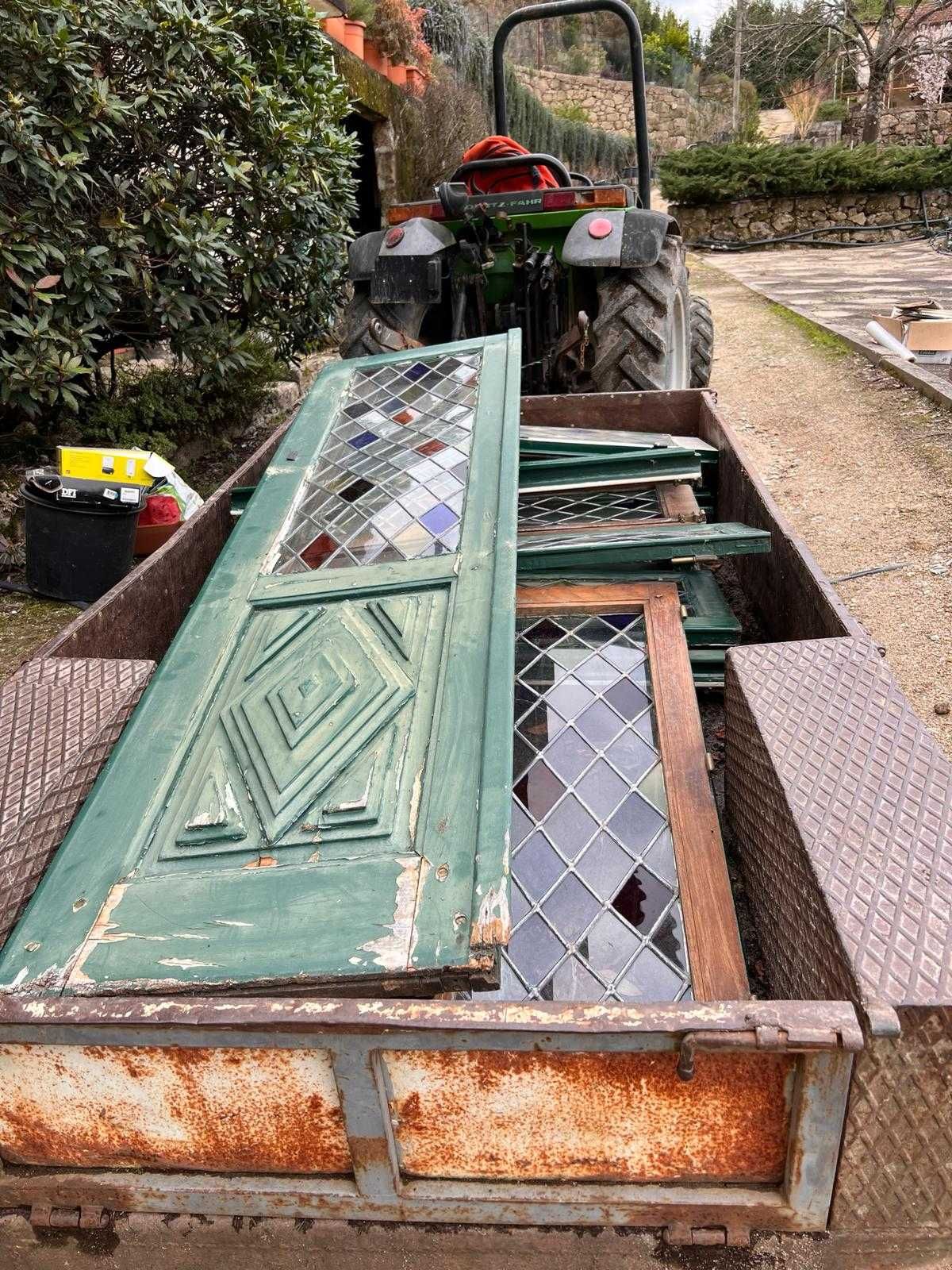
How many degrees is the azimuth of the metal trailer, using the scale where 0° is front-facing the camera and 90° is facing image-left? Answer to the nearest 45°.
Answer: approximately 180°

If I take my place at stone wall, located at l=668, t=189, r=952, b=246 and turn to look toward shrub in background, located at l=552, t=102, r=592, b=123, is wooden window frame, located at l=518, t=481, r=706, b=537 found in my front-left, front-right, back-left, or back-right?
back-left

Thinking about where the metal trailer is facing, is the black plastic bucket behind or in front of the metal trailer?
in front

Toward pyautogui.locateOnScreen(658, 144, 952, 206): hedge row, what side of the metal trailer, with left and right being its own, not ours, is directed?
front

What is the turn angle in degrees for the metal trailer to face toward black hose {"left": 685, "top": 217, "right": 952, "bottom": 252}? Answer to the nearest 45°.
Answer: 0° — it already faces it

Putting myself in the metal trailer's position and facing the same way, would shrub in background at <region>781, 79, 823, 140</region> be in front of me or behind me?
in front

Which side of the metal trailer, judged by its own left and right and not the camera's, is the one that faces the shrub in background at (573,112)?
front
